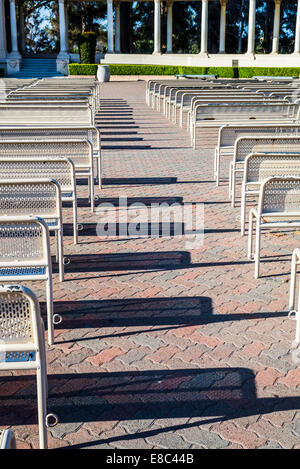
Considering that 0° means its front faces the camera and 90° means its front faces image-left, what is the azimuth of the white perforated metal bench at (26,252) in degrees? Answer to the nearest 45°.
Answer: approximately 180°

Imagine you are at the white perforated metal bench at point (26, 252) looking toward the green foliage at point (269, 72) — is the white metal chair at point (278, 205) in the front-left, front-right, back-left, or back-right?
front-right

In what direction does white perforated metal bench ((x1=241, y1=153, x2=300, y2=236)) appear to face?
away from the camera

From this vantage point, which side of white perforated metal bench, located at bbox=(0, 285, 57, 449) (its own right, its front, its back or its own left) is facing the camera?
back

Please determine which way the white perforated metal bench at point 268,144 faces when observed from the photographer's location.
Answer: facing away from the viewer

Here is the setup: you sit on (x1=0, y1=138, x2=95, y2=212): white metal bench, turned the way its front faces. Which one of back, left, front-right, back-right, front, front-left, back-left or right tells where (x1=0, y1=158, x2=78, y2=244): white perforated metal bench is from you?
back

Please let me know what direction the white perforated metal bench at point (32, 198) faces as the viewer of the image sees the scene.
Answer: facing away from the viewer

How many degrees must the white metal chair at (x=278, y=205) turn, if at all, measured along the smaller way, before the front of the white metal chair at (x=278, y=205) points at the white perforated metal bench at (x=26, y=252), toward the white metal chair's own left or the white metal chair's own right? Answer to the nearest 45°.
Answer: approximately 135° to the white metal chair's own left

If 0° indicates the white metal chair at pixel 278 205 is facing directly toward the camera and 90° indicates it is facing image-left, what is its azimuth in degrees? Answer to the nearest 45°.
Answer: approximately 180°

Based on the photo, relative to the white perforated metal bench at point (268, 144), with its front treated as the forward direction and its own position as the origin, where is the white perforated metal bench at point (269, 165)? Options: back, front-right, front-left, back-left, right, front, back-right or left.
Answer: back

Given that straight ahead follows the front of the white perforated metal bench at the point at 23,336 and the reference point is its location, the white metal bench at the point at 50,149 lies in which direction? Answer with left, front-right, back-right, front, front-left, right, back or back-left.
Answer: front

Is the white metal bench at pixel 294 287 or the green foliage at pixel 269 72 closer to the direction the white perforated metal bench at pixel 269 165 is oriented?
the green foliage

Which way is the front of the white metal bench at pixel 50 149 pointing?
away from the camera

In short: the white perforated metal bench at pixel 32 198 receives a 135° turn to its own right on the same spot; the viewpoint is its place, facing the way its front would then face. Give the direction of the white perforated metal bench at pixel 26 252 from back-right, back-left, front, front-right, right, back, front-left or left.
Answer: front-right

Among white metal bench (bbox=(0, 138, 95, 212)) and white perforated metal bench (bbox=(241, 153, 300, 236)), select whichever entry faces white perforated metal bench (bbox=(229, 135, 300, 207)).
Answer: white perforated metal bench (bbox=(241, 153, 300, 236))

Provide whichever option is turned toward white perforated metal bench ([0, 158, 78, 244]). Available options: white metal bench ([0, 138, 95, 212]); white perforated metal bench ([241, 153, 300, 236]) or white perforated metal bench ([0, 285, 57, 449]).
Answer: white perforated metal bench ([0, 285, 57, 449])
